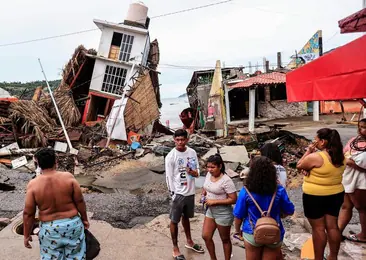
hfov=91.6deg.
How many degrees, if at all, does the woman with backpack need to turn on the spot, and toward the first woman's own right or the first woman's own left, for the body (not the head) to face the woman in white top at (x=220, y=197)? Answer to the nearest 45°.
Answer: approximately 45° to the first woman's own left

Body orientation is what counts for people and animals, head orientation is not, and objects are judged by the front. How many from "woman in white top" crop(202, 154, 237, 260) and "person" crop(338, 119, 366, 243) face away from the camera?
0

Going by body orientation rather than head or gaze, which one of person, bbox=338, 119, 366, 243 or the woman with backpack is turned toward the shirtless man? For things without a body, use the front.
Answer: the person

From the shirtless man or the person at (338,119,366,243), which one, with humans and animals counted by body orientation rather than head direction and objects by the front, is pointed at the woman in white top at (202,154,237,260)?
the person

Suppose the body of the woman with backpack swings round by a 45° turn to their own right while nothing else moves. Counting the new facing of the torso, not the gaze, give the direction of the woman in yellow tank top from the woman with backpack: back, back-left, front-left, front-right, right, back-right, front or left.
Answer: front

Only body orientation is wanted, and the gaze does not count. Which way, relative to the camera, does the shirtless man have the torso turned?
away from the camera

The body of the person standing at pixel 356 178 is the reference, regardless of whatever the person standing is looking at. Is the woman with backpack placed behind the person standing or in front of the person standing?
in front

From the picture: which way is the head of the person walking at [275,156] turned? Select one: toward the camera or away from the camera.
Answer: away from the camera

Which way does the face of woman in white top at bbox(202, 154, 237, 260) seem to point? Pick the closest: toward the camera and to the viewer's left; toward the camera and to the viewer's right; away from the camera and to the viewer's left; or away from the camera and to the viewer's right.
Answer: toward the camera and to the viewer's left

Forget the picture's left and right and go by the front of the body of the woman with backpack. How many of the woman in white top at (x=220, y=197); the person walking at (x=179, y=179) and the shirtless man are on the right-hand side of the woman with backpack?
0

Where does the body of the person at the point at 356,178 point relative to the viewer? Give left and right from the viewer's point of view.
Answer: facing the viewer and to the left of the viewer

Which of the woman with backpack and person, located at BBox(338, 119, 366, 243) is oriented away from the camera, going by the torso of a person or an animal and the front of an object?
the woman with backpack

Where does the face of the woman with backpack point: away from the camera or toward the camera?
away from the camera

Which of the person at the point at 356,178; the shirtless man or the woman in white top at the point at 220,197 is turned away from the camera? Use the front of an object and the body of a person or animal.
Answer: the shirtless man

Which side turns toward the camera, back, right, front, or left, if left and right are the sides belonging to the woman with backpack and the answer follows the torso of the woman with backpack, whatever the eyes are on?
back

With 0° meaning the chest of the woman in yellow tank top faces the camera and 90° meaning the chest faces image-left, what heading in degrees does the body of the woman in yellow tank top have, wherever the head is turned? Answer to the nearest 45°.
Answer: approximately 135°

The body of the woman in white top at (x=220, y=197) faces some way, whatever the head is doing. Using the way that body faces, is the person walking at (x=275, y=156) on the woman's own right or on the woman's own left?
on the woman's own left

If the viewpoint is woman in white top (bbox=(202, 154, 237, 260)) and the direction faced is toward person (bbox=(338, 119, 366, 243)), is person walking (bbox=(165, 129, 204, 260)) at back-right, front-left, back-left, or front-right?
back-left
